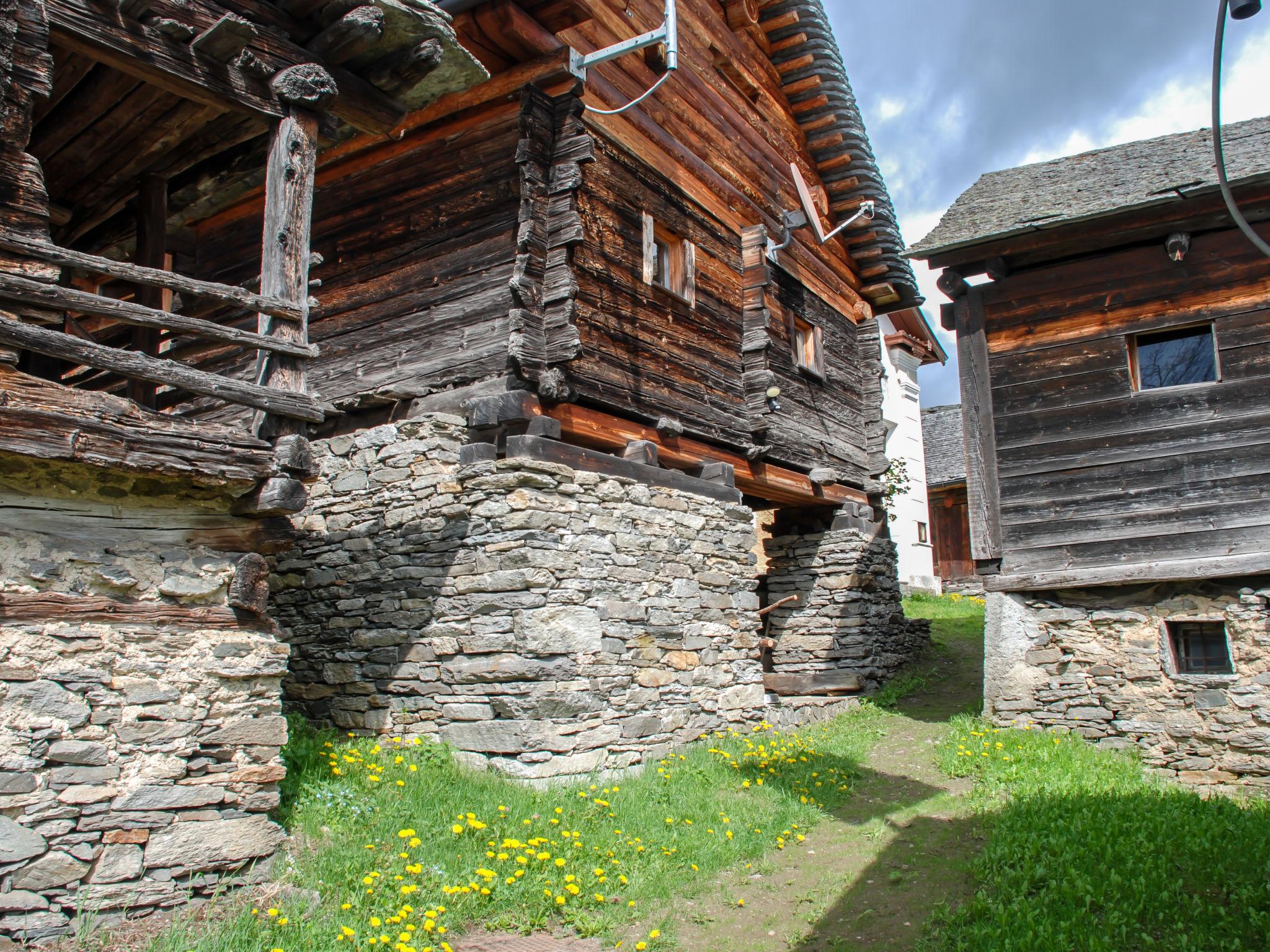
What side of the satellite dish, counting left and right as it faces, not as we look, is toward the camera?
right

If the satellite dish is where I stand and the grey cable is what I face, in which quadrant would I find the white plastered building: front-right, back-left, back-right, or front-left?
back-left

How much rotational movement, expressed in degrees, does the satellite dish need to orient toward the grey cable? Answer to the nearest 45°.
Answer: approximately 90° to its right

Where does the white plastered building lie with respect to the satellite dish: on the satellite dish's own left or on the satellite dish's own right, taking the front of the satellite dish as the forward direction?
on the satellite dish's own left

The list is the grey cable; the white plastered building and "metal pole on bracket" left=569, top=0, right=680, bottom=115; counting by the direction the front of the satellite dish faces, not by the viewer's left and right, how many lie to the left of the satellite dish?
1
